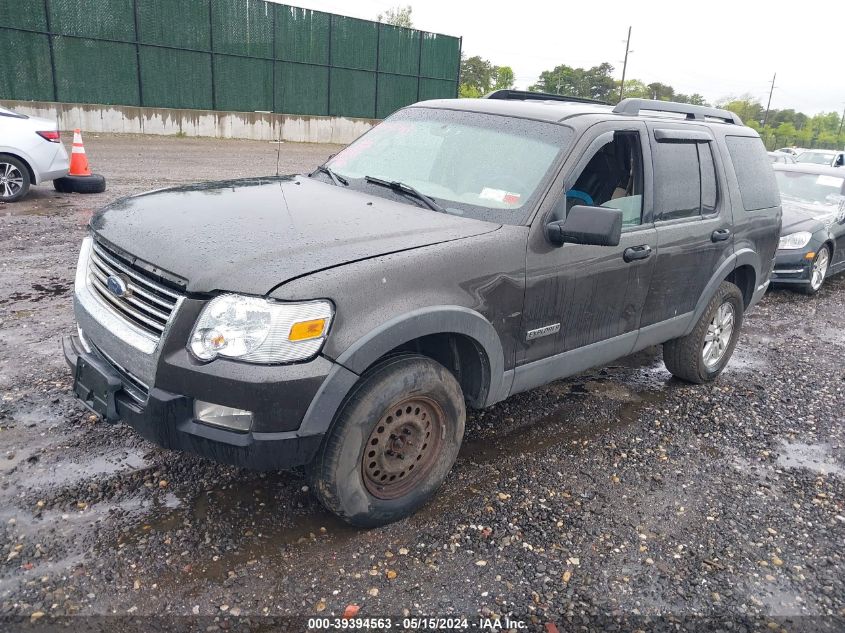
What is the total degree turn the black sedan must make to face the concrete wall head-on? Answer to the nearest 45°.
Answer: approximately 45° to its right

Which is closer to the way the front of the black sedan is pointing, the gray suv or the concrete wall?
the gray suv

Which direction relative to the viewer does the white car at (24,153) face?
to the viewer's left

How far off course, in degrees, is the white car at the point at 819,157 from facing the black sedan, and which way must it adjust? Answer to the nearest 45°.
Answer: approximately 45° to its left

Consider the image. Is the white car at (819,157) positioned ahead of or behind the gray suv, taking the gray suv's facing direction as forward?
behind

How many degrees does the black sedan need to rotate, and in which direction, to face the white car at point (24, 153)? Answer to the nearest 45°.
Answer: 0° — it already faces it

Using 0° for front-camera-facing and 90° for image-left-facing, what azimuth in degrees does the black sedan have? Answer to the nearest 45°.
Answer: approximately 45°

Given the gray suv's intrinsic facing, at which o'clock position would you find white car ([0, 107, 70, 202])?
The white car is roughly at 3 o'clock from the gray suv.

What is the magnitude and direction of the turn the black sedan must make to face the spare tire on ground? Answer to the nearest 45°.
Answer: approximately 45° to its right

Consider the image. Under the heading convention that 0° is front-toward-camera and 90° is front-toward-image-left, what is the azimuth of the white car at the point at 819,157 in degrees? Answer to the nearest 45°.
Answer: approximately 45°

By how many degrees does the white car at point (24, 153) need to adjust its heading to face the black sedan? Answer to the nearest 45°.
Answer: approximately 135° to its left
